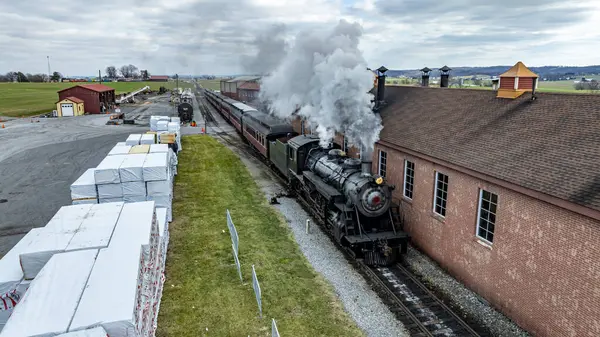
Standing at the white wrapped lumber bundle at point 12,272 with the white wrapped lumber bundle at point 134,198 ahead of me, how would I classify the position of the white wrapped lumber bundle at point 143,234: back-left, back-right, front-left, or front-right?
front-right
